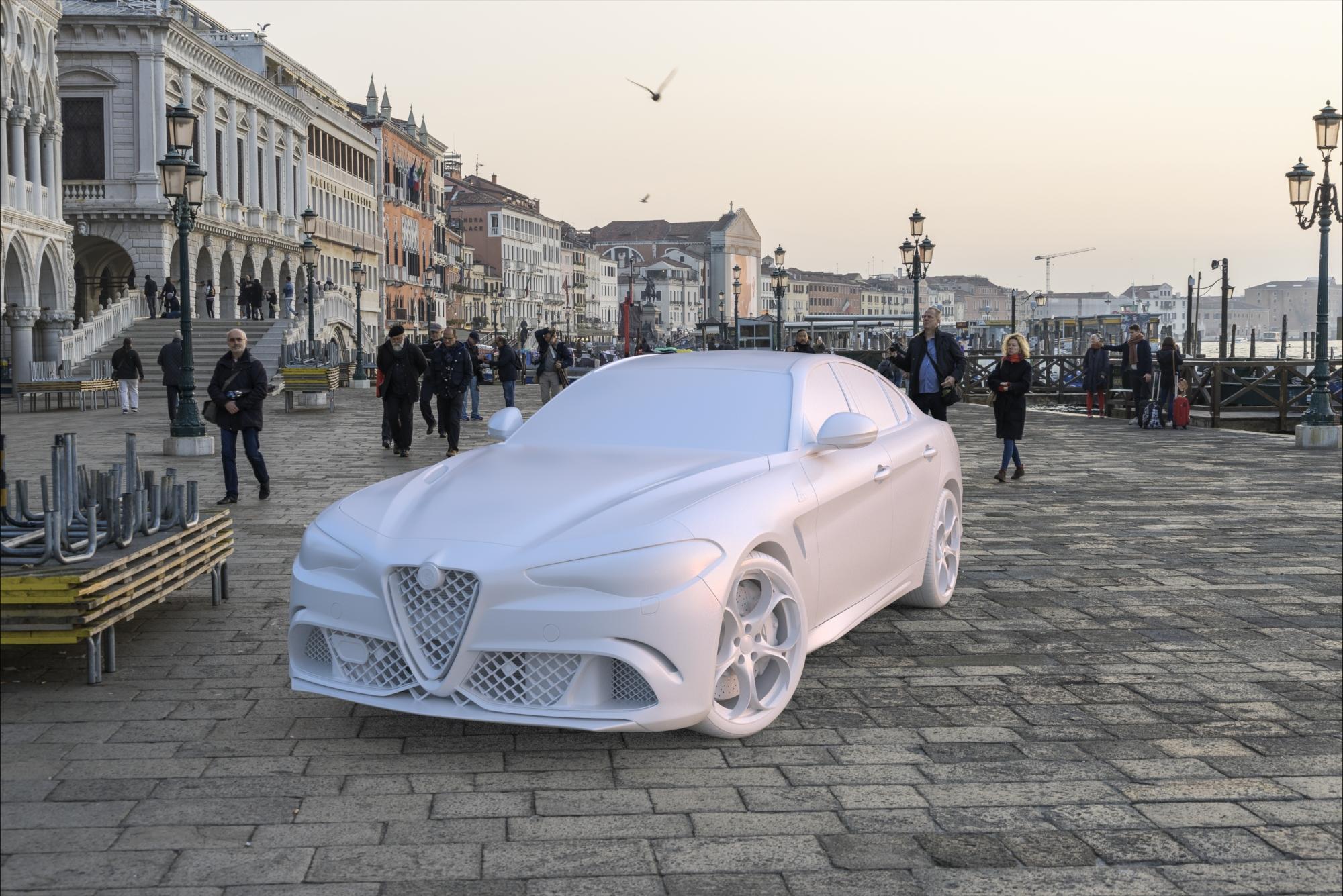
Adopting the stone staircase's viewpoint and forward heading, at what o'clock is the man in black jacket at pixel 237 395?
The man in black jacket is roughly at 12 o'clock from the stone staircase.

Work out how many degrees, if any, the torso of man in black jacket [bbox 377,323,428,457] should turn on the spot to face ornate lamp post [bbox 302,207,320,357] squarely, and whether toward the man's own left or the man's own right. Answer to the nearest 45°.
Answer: approximately 180°

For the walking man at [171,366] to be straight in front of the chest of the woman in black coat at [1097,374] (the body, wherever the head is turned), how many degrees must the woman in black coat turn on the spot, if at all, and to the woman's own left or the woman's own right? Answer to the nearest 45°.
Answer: approximately 45° to the woman's own right

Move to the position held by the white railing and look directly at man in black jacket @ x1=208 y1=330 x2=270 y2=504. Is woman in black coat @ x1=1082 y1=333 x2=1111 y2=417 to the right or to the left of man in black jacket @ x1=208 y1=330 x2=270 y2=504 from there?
left

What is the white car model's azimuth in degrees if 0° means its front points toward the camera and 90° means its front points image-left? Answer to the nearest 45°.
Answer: approximately 45°
